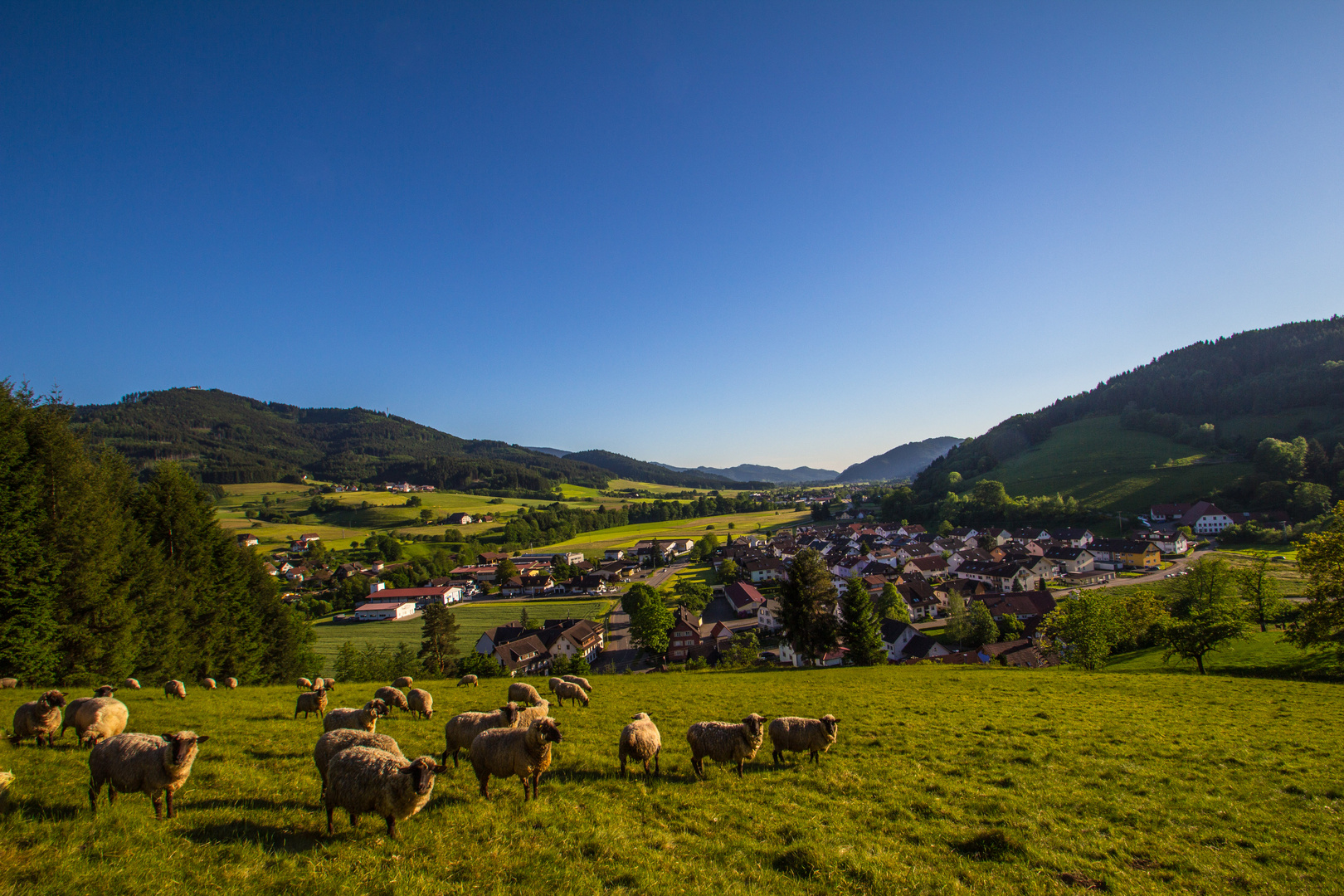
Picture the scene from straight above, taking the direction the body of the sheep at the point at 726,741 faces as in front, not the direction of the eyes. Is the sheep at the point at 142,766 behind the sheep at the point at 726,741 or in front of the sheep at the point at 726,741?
behind

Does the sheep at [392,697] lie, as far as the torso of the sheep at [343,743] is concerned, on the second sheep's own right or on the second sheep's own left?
on the second sheep's own left

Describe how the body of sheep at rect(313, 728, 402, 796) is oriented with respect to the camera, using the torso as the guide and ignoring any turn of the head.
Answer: to the viewer's right

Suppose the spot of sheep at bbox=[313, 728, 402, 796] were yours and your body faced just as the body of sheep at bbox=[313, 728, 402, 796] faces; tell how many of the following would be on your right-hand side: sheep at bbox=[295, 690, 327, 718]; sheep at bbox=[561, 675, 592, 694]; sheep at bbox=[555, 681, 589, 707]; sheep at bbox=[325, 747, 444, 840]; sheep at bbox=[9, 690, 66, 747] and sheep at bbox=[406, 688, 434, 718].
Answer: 1

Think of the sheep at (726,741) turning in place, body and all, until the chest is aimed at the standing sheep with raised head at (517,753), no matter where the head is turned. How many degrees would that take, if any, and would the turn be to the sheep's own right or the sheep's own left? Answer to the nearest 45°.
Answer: approximately 135° to the sheep's own right

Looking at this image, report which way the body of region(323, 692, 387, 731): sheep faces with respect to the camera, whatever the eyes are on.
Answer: to the viewer's right

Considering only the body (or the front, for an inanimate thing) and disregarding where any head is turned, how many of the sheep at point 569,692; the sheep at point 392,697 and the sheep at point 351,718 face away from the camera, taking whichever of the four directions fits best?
0

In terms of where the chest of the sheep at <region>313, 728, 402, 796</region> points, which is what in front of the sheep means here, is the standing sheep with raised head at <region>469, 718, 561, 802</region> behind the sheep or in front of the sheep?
in front

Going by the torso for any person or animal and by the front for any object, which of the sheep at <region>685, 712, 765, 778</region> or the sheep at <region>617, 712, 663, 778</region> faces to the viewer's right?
the sheep at <region>685, 712, 765, 778</region>

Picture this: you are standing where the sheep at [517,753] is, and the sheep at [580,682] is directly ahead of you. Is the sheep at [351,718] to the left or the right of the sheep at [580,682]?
left

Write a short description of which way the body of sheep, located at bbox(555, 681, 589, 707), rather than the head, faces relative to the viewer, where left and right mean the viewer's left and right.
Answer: facing to the right of the viewer
